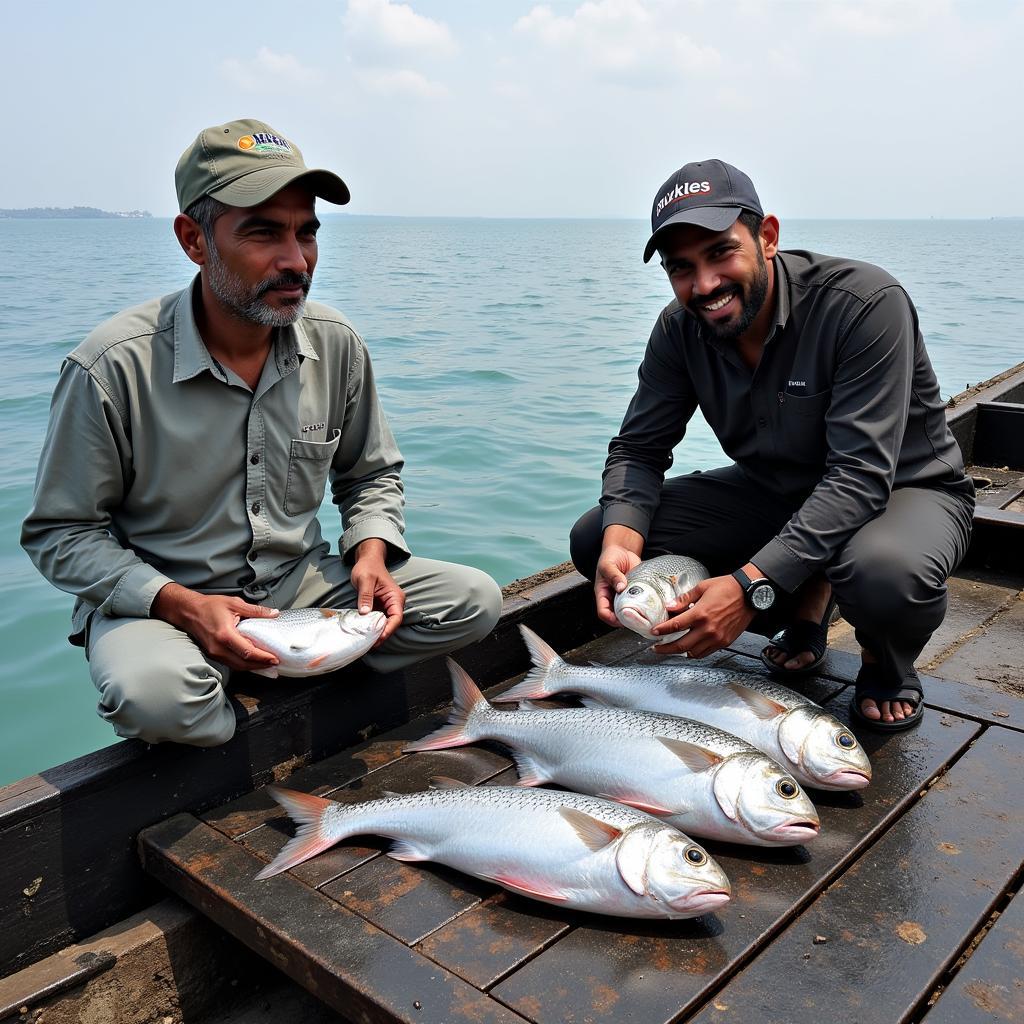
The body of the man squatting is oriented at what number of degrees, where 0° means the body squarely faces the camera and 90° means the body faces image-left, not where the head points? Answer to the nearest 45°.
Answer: approximately 45°

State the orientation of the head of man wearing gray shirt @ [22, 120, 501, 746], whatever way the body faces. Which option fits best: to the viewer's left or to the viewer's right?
to the viewer's right

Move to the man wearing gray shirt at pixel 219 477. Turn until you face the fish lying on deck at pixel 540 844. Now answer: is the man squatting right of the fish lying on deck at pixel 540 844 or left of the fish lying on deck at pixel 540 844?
left

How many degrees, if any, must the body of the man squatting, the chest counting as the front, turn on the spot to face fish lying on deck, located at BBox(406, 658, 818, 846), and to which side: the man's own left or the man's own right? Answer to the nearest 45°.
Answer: approximately 45° to the man's own left
